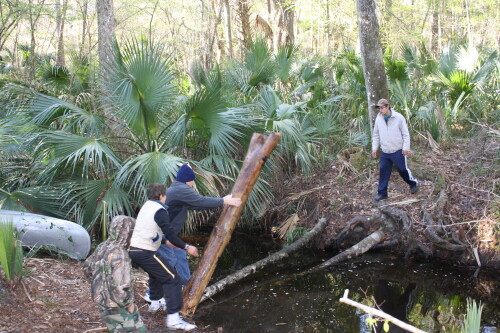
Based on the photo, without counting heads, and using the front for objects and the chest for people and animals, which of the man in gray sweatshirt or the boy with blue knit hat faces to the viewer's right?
the boy with blue knit hat

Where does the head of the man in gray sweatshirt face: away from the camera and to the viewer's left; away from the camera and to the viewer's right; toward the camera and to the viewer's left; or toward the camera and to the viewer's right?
toward the camera and to the viewer's left

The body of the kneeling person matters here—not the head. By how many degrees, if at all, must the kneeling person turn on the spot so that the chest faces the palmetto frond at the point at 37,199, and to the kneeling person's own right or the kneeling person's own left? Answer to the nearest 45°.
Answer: approximately 45° to the kneeling person's own left

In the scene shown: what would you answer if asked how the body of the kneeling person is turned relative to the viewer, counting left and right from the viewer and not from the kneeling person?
facing away from the viewer and to the right of the viewer

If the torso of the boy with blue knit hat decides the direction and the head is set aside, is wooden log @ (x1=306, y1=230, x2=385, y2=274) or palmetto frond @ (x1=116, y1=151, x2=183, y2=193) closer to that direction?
the wooden log

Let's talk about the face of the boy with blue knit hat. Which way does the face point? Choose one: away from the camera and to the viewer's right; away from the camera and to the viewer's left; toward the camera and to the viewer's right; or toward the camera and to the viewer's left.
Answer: away from the camera and to the viewer's right

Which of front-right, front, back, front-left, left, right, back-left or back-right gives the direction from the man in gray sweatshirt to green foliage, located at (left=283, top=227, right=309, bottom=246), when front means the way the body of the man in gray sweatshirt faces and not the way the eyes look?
front-right

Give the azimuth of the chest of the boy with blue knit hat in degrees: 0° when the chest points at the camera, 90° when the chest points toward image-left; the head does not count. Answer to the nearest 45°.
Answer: approximately 270°

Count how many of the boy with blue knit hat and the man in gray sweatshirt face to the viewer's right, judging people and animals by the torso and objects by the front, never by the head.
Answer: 1

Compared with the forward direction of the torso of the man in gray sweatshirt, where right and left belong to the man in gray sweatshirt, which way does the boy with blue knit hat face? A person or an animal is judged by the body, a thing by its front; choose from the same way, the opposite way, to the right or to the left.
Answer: the opposite way

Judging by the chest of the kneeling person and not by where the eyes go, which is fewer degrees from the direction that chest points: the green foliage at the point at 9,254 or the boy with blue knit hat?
the boy with blue knit hat

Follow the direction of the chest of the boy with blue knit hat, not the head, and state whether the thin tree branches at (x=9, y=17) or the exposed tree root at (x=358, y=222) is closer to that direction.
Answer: the exposed tree root

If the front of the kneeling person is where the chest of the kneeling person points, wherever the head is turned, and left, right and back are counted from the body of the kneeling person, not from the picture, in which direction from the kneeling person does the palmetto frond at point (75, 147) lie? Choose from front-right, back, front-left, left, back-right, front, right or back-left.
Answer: front-left
